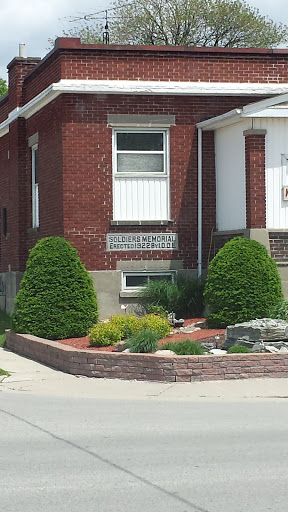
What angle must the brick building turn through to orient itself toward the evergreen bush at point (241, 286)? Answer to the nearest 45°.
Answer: approximately 45° to its left

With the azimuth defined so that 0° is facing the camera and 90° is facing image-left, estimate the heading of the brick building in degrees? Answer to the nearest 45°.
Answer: approximately 0°

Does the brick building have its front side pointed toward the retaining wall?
yes

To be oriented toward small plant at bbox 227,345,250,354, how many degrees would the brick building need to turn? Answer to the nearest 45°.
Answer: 0° — it already faces it
